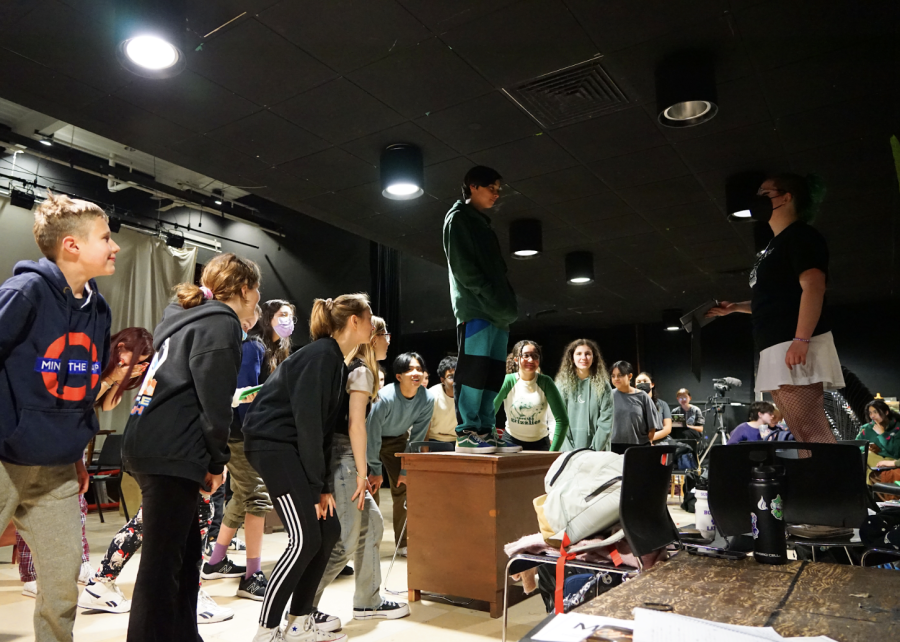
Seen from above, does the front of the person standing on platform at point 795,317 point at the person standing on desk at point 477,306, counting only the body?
yes

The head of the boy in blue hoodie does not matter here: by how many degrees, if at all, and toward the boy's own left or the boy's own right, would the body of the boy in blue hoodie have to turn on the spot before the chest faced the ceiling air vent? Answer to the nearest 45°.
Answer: approximately 45° to the boy's own left

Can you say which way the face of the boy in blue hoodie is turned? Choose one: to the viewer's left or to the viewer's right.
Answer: to the viewer's right

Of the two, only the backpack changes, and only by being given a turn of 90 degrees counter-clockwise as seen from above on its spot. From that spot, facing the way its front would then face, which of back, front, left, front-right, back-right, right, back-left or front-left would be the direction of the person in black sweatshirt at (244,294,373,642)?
back-right

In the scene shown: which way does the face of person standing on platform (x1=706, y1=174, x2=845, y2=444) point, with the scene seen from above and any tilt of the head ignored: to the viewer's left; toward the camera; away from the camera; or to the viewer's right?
to the viewer's left

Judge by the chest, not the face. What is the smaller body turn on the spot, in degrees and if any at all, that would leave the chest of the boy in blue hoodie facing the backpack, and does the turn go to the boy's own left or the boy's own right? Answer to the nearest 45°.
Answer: approximately 45° to the boy's own left

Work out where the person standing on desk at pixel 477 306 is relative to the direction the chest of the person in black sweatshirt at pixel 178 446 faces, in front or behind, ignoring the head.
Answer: in front

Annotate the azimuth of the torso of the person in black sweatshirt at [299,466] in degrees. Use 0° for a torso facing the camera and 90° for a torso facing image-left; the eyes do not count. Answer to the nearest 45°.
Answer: approximately 270°

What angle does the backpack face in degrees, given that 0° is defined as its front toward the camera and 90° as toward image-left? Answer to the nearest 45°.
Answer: approximately 45°

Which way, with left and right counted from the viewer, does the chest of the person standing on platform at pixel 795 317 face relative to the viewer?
facing to the left of the viewer

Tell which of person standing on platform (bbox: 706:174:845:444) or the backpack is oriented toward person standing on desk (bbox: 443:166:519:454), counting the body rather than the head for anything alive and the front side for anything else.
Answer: person standing on platform (bbox: 706:174:845:444)

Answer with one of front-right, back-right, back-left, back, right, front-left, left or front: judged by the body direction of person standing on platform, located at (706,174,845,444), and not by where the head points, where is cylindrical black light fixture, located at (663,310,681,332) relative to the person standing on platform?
right

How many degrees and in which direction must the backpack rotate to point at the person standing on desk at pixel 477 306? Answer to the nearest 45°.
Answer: approximately 90° to its right

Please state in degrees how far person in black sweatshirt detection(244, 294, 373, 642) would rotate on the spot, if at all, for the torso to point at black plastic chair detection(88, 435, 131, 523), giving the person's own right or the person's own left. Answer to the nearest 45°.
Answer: approximately 90° to the person's own left

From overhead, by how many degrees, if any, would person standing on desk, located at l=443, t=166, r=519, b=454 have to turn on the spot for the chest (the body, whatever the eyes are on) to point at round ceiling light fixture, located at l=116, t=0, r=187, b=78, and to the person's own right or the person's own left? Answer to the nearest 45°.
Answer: approximately 180°

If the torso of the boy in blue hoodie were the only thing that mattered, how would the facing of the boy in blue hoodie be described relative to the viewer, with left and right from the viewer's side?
facing the viewer and to the right of the viewer

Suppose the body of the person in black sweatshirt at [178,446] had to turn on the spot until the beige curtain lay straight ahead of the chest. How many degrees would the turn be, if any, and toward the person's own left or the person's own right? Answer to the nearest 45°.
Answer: approximately 45° to the person's own left

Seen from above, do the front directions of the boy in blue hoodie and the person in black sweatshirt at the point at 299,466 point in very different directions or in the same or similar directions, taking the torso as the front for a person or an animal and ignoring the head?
same or similar directions

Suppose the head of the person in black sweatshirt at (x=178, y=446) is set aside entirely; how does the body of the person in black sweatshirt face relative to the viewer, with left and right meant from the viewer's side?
facing away from the viewer and to the right of the viewer
